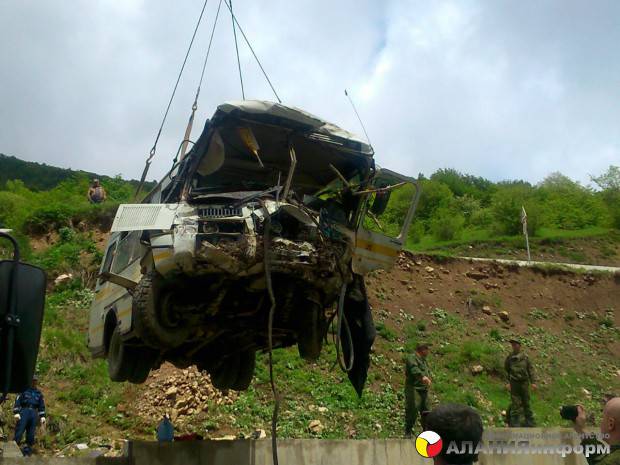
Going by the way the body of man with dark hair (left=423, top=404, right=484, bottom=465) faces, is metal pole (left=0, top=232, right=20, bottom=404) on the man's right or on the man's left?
on the man's left

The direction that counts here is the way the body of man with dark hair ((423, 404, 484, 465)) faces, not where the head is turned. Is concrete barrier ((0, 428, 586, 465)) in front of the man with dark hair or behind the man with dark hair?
in front

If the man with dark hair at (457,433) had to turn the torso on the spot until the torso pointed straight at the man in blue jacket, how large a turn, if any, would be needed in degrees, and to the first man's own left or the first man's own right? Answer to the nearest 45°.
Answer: approximately 45° to the first man's own left

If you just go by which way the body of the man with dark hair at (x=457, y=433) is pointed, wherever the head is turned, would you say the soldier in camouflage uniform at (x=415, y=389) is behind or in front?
in front

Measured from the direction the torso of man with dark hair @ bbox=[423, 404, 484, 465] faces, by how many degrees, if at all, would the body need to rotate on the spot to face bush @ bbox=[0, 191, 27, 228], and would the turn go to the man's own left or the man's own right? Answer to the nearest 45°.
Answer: approximately 45° to the man's own left

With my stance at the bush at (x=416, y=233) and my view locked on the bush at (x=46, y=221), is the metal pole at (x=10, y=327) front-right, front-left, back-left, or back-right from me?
front-left

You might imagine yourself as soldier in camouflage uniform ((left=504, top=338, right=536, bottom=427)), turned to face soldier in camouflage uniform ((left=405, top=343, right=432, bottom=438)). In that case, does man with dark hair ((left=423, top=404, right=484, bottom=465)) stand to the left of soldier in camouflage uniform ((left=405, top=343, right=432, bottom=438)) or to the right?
left

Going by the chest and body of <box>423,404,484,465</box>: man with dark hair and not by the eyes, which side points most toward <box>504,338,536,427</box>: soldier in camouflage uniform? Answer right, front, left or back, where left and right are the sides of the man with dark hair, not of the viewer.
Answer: front

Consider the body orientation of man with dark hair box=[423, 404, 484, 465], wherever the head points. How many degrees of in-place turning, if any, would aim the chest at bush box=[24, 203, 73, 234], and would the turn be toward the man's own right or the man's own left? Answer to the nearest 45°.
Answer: approximately 45° to the man's own left

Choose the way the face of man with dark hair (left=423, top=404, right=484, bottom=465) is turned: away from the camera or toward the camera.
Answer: away from the camera

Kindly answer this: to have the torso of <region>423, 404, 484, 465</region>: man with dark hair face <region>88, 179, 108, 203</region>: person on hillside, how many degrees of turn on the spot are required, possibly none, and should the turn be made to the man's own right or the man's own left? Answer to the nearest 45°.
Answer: approximately 45° to the man's own left

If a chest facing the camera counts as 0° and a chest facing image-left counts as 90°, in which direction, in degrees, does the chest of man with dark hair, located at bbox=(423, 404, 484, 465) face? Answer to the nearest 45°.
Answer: approximately 180°

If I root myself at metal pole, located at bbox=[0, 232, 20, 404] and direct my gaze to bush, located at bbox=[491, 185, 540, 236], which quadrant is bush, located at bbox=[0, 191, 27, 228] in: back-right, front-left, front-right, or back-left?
front-left

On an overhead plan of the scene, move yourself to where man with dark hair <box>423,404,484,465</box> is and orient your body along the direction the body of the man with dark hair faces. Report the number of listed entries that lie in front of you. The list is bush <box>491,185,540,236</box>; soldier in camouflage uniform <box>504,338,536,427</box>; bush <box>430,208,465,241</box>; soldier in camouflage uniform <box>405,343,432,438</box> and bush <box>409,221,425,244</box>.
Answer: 5

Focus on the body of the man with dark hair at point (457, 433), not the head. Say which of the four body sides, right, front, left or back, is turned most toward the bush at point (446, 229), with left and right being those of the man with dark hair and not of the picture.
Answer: front

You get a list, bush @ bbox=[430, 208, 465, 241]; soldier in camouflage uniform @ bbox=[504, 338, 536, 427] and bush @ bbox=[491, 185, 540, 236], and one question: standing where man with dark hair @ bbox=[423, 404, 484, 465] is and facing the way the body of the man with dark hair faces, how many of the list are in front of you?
3

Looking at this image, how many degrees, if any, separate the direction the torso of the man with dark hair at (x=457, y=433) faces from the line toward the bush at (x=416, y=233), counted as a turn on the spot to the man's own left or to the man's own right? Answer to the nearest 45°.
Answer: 0° — they already face it

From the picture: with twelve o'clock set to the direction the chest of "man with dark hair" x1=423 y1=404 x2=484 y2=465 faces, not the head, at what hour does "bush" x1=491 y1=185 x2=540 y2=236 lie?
The bush is roughly at 12 o'clock from the man with dark hair.
